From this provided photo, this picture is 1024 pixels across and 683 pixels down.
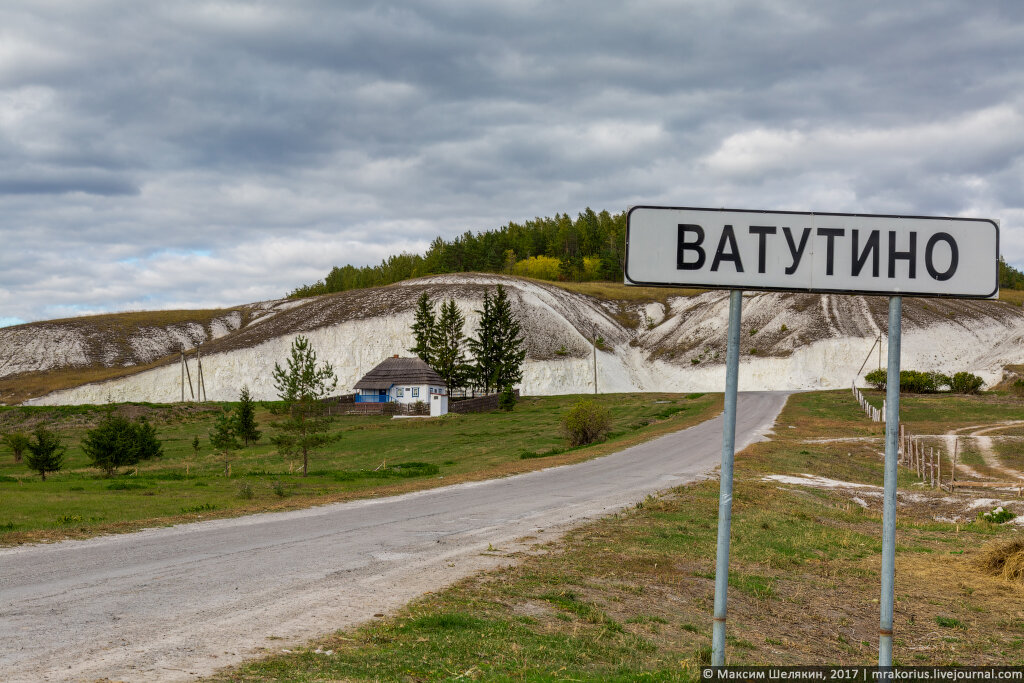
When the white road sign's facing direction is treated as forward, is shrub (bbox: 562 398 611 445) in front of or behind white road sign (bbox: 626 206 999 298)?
behind

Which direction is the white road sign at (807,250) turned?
toward the camera

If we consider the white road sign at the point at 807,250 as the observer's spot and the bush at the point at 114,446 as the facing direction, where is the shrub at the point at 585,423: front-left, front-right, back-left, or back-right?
front-right

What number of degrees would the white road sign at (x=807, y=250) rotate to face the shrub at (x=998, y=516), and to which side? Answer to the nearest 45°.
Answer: approximately 180°

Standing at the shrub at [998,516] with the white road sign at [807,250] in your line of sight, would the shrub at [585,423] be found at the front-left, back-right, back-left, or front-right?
back-right

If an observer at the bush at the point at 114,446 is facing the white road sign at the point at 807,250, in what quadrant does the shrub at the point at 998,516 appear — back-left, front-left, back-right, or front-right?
front-left

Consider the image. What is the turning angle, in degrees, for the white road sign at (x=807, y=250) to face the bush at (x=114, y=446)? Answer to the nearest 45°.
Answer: approximately 135° to its right

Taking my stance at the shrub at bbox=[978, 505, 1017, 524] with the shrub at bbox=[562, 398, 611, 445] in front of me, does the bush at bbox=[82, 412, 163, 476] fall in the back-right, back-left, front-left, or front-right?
front-left
